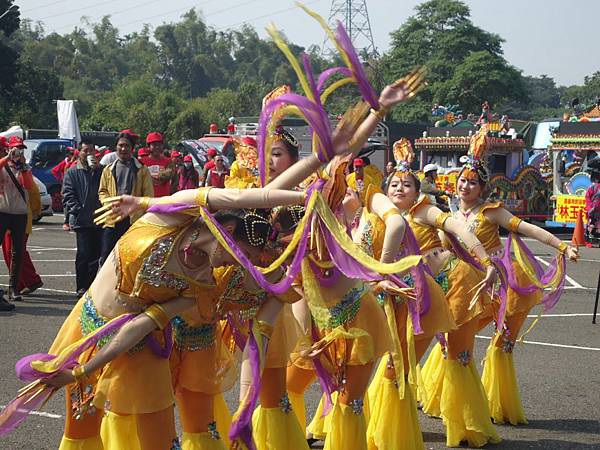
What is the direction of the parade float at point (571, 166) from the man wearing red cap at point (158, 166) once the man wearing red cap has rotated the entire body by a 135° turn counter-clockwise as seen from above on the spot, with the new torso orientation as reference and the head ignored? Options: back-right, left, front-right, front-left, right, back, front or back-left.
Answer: front

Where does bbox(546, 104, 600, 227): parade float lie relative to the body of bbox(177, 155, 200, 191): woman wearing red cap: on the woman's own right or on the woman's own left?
on the woman's own left

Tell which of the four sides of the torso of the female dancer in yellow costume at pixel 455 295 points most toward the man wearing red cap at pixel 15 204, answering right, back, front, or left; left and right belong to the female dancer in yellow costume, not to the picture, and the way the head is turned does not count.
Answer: right

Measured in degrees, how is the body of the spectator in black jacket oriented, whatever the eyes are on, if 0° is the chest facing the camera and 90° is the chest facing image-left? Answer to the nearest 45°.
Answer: approximately 315°

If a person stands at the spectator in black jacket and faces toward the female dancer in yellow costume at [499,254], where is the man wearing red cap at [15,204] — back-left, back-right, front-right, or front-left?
back-right

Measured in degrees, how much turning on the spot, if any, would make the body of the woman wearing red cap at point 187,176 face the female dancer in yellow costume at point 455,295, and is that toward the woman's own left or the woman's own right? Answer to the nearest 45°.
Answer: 0° — they already face them

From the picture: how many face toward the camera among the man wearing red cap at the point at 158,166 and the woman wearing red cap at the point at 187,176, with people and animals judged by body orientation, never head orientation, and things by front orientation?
2

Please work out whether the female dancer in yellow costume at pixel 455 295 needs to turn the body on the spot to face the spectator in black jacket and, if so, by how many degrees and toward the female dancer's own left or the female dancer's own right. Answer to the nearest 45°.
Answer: approximately 90° to the female dancer's own right

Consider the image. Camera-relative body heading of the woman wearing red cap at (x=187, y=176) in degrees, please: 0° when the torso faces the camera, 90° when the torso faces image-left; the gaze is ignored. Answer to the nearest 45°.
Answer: approximately 0°

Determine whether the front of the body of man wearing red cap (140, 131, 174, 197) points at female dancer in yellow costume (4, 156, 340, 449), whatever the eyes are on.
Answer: yes
